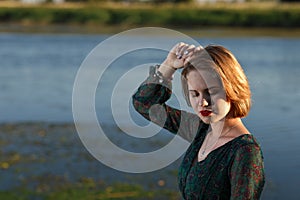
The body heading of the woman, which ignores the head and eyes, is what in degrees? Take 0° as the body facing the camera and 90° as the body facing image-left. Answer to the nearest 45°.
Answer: approximately 45°
